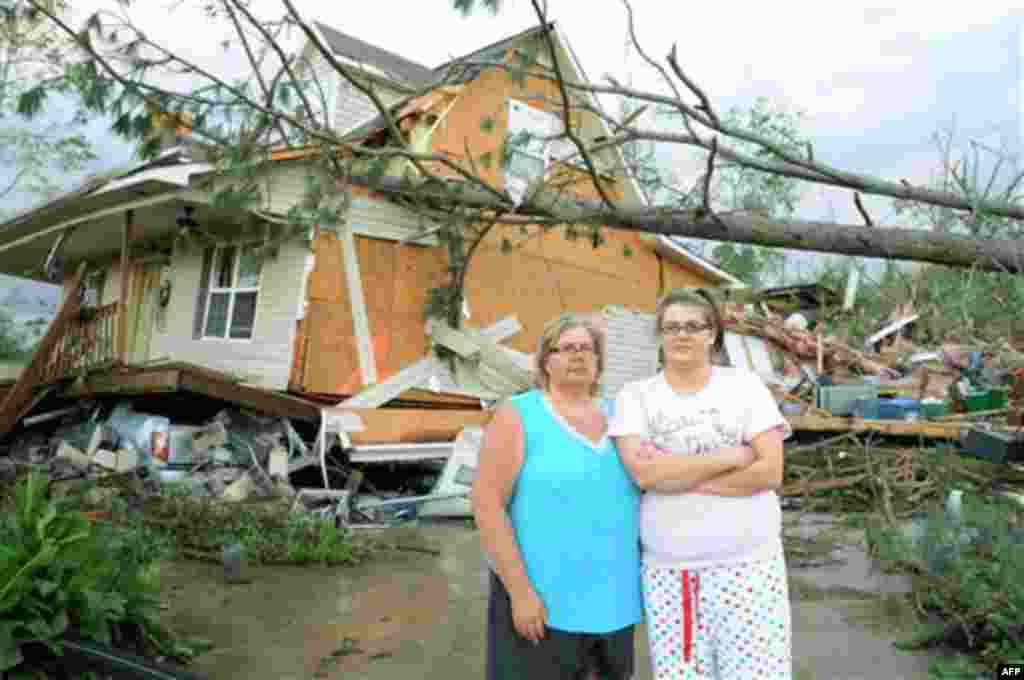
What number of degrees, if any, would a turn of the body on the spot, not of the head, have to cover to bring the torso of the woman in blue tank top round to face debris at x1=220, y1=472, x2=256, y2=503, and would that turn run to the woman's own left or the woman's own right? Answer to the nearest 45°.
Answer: approximately 180°

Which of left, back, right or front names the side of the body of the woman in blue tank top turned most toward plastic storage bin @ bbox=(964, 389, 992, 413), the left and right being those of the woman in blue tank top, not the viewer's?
left

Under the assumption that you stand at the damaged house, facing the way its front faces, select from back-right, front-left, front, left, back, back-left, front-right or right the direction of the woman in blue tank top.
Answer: front-left

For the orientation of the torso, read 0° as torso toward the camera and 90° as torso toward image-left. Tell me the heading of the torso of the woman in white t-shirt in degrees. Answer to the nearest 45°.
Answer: approximately 0°

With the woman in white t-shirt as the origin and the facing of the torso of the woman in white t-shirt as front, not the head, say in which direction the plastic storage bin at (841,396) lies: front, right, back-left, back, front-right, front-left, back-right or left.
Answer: back

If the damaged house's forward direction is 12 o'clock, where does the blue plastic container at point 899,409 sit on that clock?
The blue plastic container is roughly at 8 o'clock from the damaged house.

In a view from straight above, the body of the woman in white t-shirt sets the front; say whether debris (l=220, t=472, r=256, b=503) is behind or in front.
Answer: behind

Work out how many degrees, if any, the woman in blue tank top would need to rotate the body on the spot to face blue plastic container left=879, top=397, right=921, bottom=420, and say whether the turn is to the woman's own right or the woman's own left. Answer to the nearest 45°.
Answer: approximately 90° to the woman's own left
